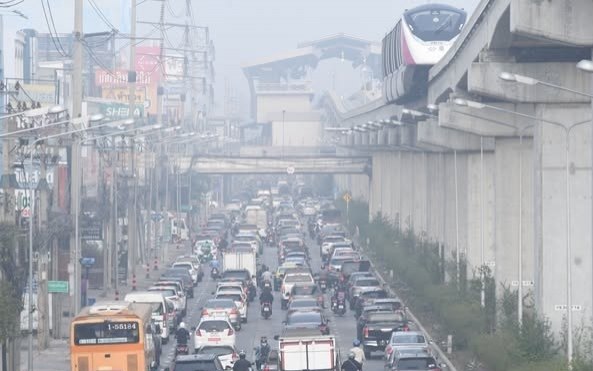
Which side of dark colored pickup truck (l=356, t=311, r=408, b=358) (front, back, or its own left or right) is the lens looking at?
back

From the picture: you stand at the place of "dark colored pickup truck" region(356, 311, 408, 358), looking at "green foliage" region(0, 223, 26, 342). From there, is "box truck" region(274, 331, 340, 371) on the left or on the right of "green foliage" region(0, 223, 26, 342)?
left

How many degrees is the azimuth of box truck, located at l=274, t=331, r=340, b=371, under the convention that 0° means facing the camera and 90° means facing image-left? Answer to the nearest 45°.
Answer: approximately 180°

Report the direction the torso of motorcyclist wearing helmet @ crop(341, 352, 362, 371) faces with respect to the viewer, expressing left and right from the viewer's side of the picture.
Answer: facing away from the viewer

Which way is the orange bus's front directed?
away from the camera

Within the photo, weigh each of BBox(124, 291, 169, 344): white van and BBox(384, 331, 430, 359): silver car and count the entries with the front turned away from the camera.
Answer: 2

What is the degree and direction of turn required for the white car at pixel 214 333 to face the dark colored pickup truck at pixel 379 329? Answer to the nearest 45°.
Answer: approximately 90° to its right

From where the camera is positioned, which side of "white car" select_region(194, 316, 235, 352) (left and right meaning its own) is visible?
back

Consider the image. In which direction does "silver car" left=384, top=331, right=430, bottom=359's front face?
away from the camera
